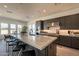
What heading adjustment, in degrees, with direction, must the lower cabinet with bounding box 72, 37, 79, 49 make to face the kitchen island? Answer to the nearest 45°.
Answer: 0° — it already faces it
